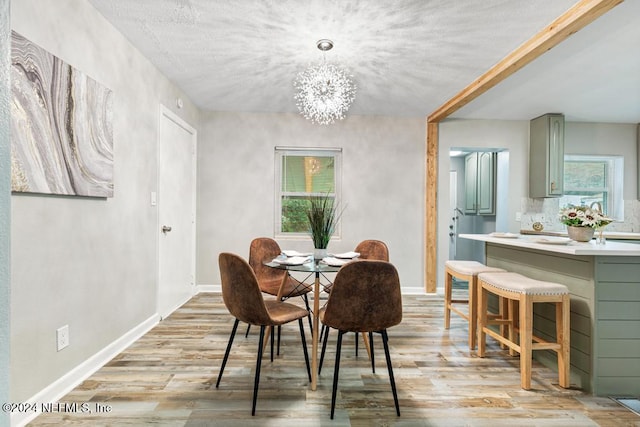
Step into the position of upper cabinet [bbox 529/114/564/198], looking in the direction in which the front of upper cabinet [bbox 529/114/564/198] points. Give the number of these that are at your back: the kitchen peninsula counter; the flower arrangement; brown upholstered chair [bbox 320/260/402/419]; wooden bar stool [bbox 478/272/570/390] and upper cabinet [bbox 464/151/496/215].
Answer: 1

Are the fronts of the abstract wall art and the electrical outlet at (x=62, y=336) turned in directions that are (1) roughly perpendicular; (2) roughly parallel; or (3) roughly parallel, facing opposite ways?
roughly parallel

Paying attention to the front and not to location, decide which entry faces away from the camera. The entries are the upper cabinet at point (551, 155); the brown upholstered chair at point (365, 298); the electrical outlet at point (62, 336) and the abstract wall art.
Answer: the brown upholstered chair

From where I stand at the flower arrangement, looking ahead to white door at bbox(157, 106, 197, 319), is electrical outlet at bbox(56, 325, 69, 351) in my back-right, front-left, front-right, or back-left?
front-left

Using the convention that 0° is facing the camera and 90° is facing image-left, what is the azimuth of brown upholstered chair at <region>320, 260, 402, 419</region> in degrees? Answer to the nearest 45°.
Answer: approximately 180°

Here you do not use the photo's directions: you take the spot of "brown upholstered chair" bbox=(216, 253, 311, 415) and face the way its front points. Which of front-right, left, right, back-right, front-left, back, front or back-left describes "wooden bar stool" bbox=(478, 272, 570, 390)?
front-right

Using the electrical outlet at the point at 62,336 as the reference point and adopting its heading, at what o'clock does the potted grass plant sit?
The potted grass plant is roughly at 11 o'clock from the electrical outlet.

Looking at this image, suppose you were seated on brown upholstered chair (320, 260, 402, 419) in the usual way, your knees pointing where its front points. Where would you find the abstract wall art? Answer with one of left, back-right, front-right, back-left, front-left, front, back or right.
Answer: left

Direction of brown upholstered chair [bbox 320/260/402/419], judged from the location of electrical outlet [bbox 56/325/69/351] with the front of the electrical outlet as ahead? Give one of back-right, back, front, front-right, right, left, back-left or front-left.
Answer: front

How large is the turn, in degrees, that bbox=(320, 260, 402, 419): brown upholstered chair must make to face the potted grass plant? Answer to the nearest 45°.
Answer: approximately 45° to its left

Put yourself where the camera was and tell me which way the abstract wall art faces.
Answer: facing the viewer and to the right of the viewer

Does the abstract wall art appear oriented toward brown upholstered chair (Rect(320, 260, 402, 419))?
yes

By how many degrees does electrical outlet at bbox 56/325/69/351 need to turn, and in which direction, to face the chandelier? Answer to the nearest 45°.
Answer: approximately 45° to its left

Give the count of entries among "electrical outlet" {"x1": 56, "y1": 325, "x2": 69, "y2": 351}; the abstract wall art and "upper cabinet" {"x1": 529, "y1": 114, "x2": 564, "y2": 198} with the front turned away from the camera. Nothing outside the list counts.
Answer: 0

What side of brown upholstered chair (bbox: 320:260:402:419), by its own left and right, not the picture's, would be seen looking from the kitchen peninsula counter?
right

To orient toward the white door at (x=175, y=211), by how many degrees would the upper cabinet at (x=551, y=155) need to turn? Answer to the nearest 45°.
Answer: approximately 90° to its right

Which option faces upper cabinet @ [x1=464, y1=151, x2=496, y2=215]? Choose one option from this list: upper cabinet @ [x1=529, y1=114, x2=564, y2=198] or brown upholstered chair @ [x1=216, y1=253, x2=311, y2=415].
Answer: the brown upholstered chair
